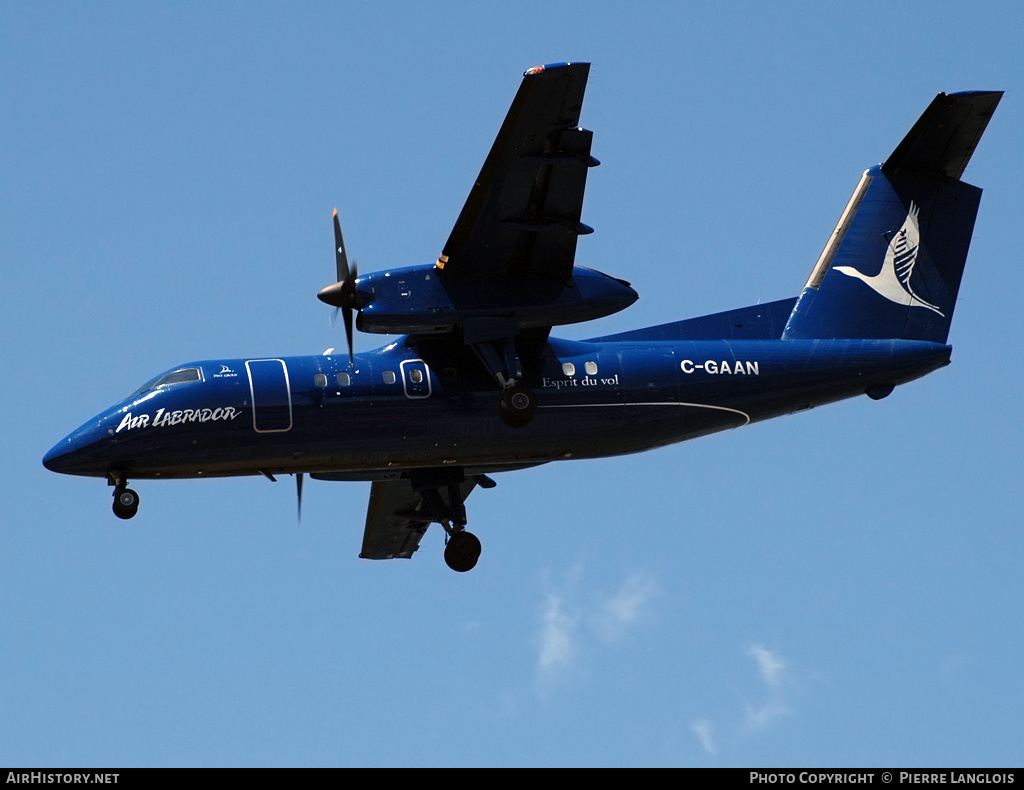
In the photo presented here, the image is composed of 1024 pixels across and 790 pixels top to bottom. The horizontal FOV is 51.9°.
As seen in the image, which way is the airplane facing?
to the viewer's left
